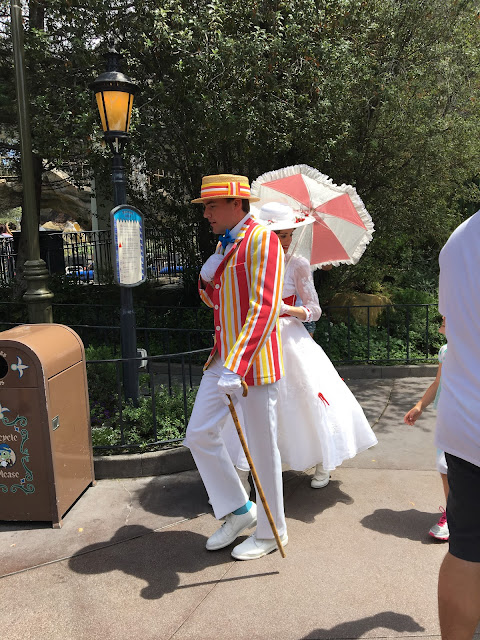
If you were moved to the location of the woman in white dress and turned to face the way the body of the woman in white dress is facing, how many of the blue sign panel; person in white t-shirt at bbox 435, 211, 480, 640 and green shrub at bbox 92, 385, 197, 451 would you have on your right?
2

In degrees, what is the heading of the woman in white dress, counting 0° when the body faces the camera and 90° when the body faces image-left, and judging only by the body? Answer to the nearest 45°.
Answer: approximately 45°

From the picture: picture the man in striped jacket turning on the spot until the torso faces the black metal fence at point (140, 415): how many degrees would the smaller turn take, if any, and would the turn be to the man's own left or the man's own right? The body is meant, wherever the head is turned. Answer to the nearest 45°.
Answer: approximately 90° to the man's own right

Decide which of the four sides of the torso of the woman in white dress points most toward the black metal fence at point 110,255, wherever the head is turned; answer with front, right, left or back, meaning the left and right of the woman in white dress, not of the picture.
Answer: right

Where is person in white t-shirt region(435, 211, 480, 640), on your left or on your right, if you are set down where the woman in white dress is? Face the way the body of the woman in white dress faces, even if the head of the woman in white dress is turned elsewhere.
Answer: on your left

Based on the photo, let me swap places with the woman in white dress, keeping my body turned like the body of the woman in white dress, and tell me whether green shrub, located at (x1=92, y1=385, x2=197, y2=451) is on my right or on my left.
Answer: on my right
